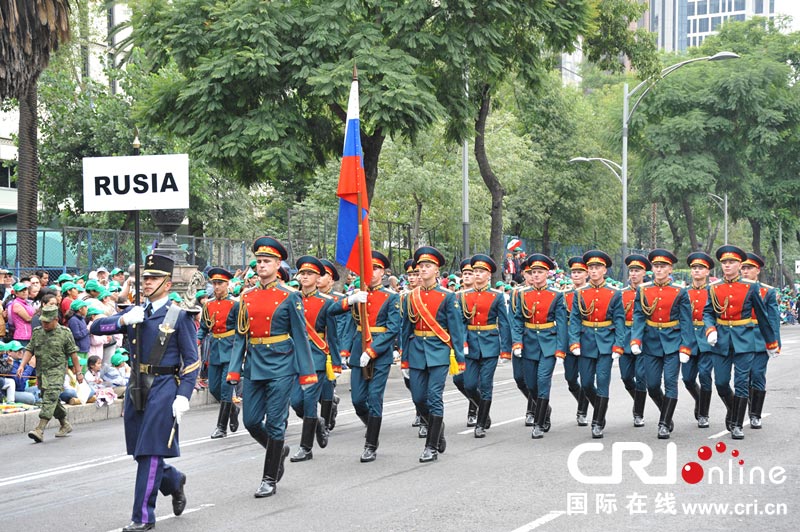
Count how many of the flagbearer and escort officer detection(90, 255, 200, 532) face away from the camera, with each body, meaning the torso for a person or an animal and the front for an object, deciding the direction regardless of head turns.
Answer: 0

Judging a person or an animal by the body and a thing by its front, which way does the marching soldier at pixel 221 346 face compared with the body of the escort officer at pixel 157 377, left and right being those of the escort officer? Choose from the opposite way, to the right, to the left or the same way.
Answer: the same way

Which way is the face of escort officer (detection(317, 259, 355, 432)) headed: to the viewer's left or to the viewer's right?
to the viewer's left

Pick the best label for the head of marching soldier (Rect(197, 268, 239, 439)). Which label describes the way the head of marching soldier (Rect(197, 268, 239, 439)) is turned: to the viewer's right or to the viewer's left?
to the viewer's left

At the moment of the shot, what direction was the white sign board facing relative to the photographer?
facing the viewer

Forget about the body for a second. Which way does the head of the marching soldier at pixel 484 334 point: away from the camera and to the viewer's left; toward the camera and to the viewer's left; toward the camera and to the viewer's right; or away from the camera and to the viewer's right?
toward the camera and to the viewer's left

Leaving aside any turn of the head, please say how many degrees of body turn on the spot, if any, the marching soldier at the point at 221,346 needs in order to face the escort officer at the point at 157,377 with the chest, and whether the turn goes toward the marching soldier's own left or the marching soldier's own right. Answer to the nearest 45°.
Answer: approximately 45° to the marching soldier's own left

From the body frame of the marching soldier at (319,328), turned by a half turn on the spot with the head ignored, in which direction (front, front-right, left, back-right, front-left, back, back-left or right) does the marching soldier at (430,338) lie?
right

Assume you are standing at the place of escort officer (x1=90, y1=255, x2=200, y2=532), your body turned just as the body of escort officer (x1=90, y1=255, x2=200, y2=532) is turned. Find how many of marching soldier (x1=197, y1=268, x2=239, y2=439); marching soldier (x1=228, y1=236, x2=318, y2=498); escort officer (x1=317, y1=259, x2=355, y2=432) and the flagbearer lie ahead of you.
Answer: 0

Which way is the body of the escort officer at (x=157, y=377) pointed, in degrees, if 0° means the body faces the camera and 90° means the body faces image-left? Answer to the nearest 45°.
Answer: approximately 45°

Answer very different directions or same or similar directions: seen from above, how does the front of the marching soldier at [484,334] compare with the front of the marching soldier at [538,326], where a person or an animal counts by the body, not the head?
same or similar directions

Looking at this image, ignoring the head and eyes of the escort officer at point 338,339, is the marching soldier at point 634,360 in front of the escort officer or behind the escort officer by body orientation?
behind

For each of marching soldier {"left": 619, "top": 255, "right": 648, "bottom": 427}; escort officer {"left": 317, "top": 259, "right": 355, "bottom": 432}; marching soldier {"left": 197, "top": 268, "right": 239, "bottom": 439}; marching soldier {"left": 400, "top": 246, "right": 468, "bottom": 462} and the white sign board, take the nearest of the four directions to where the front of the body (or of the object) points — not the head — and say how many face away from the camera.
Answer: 0

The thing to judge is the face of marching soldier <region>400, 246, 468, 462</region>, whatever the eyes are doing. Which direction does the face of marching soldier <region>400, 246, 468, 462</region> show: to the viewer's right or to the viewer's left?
to the viewer's left

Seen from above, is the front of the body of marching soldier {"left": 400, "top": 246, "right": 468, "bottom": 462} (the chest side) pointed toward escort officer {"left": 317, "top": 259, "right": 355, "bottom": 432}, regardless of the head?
no

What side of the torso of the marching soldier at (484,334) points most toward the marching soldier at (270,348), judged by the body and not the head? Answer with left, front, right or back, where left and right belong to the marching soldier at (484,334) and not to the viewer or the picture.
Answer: front

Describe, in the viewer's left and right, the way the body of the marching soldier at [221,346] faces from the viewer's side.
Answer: facing the viewer and to the left of the viewer

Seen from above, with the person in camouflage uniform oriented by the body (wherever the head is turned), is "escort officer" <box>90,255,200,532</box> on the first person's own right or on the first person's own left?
on the first person's own left
